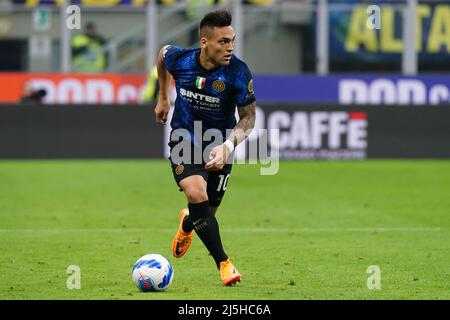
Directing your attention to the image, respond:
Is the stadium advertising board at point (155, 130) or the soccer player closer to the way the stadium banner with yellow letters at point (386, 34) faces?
the soccer player

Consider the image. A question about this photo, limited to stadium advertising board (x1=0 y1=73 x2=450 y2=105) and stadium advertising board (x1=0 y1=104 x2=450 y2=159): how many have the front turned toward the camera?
2

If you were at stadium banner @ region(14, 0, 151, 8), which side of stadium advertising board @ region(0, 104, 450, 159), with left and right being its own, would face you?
back

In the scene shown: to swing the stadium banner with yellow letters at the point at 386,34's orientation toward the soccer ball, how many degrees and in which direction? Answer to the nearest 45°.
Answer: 0° — it already faces it

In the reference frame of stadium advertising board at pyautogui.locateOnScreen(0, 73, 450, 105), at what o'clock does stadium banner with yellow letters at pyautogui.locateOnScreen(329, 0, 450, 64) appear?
stadium banner with yellow letters at pyautogui.locateOnScreen(329, 0, 450, 64) is roughly at 8 o'clock from stadium advertising board at pyautogui.locateOnScreen(0, 73, 450, 105).

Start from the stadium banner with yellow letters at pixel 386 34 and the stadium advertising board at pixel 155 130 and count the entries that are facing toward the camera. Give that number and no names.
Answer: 2

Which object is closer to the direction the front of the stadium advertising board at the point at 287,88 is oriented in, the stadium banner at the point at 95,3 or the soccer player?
the soccer player

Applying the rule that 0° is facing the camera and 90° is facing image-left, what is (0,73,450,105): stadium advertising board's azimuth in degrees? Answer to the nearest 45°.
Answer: approximately 0°

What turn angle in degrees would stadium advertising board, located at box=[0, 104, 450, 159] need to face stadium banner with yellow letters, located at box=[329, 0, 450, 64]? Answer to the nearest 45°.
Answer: approximately 135° to its left

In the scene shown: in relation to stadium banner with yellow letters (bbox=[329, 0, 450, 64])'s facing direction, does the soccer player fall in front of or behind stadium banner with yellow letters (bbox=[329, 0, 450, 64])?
in front
